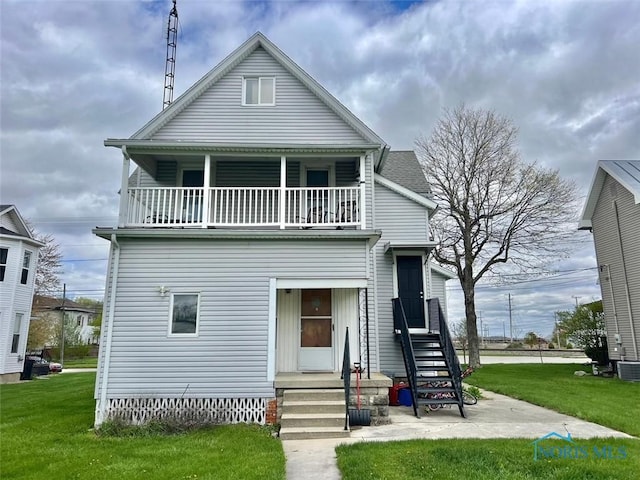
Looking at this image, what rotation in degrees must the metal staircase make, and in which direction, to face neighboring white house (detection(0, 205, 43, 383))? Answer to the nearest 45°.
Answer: approximately 90° to its right

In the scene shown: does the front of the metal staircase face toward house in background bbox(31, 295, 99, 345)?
no

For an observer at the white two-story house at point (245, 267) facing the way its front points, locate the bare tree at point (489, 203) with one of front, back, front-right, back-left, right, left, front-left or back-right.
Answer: back-left

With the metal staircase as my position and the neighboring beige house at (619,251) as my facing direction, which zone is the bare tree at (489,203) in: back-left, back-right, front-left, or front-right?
front-left

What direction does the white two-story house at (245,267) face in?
toward the camera

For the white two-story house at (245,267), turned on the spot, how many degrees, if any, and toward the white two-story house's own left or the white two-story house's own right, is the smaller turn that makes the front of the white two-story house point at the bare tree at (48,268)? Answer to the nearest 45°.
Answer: approximately 135° to the white two-story house's own right

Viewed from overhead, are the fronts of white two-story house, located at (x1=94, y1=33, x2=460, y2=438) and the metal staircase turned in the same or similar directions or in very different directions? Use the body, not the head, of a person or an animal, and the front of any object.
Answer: same or similar directions

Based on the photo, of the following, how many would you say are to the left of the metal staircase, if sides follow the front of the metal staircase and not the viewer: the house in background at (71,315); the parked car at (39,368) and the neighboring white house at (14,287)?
0

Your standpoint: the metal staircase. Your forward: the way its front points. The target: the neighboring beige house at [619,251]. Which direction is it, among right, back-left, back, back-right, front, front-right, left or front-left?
back-left

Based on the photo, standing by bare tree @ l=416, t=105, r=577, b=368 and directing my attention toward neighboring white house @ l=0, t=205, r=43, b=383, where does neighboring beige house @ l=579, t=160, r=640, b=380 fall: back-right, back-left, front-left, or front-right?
back-left

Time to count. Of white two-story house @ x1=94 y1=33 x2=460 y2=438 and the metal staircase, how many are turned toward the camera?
2

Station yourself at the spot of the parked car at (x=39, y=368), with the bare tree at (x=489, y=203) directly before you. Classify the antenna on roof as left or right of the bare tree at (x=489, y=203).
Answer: right

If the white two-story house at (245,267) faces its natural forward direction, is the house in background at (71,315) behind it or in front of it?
behind

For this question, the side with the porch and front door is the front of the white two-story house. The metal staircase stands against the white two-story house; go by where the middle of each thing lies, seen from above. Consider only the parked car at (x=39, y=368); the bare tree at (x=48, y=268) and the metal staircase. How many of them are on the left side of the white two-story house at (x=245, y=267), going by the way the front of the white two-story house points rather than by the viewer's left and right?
1

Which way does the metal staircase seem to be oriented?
toward the camera

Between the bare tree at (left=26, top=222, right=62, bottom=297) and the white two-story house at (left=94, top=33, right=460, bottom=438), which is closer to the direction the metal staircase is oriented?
the white two-story house

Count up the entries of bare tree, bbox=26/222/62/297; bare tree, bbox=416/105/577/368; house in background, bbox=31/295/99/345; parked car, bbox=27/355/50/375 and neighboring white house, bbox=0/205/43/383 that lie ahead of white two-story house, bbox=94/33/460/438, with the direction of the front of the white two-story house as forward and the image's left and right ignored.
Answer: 0

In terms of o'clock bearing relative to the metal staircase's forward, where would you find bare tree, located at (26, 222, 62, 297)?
The bare tree is roughly at 4 o'clock from the metal staircase.
